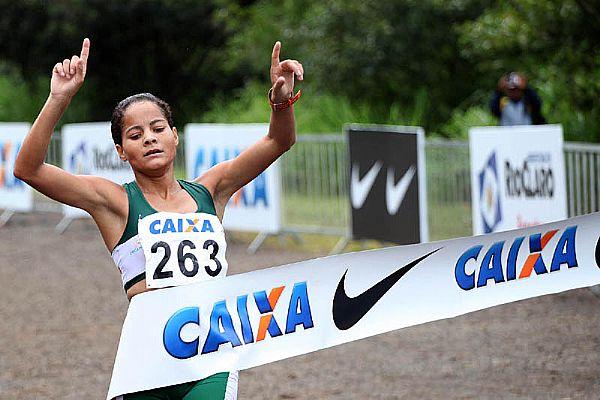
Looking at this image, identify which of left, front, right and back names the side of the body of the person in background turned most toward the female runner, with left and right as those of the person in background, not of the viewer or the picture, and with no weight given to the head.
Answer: front

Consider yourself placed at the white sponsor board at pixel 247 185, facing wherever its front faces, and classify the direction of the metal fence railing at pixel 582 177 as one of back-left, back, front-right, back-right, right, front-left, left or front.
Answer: front-left

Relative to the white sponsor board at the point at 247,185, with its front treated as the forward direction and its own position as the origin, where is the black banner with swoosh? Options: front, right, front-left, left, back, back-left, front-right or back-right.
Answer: front-left

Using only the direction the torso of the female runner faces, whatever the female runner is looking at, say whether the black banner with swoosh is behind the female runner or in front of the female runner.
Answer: behind

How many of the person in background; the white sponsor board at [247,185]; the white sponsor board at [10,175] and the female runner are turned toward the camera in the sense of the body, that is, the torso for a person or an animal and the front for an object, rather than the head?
4

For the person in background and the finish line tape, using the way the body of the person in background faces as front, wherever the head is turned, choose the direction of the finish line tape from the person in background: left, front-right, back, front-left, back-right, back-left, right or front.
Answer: front

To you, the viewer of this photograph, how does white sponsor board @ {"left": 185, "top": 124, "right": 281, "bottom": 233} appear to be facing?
facing the viewer

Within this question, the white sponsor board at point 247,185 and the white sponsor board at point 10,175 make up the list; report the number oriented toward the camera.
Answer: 2

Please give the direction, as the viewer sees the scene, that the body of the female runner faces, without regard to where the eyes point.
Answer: toward the camera

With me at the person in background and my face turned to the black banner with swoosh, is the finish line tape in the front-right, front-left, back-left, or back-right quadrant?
front-left

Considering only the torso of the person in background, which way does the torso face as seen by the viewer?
toward the camera

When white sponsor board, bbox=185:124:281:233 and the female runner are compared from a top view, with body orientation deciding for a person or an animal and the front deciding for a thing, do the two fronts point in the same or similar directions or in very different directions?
same or similar directions

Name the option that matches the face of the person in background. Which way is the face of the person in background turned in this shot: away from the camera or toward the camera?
toward the camera

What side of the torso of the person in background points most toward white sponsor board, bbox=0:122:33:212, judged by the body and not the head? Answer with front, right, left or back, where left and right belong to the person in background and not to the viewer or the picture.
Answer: right

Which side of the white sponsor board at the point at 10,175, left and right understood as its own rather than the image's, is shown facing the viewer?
front

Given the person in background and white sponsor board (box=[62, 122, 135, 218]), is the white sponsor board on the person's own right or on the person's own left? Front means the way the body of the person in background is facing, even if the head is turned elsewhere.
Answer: on the person's own right
